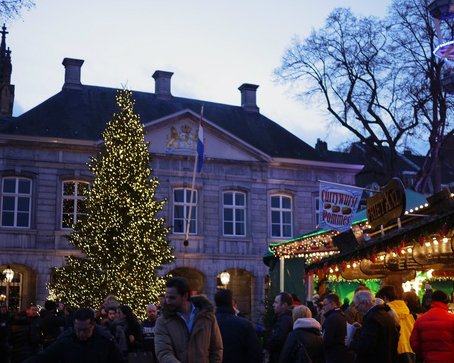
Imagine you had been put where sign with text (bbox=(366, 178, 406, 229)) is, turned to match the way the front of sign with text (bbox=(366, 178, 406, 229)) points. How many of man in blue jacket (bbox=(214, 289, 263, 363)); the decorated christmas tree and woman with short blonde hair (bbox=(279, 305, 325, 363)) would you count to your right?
1

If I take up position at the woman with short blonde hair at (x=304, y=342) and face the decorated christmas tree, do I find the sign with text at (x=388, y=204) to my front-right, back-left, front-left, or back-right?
front-right

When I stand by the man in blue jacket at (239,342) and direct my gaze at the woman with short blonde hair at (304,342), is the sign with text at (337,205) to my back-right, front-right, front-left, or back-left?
front-left

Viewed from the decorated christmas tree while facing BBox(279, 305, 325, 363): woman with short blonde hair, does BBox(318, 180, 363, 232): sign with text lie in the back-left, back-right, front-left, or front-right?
front-left

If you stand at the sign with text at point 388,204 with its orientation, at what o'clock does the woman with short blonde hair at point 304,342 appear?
The woman with short blonde hair is roughly at 11 o'clock from the sign with text.

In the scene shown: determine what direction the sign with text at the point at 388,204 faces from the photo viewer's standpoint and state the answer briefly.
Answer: facing the viewer and to the left of the viewer

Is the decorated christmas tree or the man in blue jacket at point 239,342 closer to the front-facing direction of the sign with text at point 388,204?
the man in blue jacket

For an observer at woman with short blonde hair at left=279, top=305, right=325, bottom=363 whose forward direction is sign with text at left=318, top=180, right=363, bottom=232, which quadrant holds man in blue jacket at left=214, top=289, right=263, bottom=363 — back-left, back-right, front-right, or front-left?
back-left

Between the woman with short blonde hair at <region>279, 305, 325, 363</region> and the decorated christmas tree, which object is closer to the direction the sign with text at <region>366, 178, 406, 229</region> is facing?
the woman with short blonde hair

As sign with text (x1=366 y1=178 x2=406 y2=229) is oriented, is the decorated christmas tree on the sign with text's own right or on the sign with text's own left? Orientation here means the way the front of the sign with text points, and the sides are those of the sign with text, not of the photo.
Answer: on the sign with text's own right

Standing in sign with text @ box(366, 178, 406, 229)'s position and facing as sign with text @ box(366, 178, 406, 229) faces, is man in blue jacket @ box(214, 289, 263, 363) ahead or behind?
ahead

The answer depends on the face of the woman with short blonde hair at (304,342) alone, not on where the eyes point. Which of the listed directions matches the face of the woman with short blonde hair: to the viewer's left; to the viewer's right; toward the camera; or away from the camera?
away from the camera

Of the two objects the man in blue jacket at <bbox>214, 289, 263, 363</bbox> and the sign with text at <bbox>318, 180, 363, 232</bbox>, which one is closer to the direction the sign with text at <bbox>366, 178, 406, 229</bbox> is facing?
the man in blue jacket
